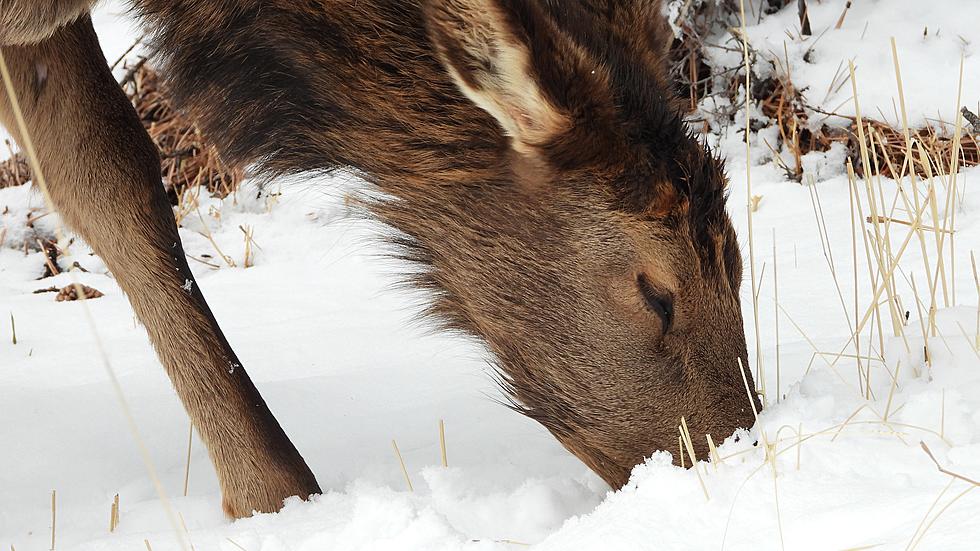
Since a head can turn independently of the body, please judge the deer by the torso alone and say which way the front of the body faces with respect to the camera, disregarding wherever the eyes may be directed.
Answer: to the viewer's right

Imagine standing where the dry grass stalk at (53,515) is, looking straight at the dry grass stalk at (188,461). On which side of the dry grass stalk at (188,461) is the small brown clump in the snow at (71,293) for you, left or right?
left

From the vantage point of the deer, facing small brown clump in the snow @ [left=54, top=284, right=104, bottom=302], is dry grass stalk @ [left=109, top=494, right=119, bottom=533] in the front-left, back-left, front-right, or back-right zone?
front-left
